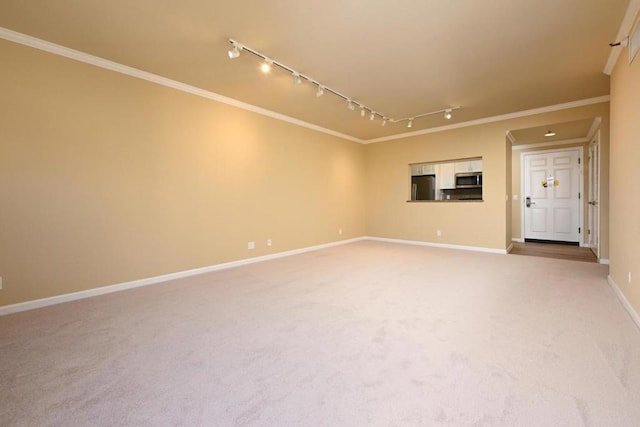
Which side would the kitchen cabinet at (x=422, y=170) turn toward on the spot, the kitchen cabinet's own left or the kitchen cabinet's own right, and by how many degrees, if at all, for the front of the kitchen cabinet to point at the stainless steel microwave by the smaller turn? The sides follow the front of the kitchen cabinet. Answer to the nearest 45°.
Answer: approximately 90° to the kitchen cabinet's own left

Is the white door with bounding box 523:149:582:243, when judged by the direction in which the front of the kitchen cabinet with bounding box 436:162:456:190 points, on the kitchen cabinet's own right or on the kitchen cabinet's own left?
on the kitchen cabinet's own left

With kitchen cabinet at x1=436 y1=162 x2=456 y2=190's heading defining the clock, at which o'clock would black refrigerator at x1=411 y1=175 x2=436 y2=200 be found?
The black refrigerator is roughly at 2 o'clock from the kitchen cabinet.

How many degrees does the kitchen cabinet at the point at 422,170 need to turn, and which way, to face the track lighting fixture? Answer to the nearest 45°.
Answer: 0° — it already faces it

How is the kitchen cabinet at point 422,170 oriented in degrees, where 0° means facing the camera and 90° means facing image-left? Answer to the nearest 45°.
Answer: approximately 0°

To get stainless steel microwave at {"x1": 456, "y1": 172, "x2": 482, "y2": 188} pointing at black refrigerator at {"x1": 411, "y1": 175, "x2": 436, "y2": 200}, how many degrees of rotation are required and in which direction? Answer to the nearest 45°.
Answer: approximately 90° to its right

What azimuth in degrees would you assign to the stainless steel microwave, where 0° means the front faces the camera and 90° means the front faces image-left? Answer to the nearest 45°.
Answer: approximately 0°
